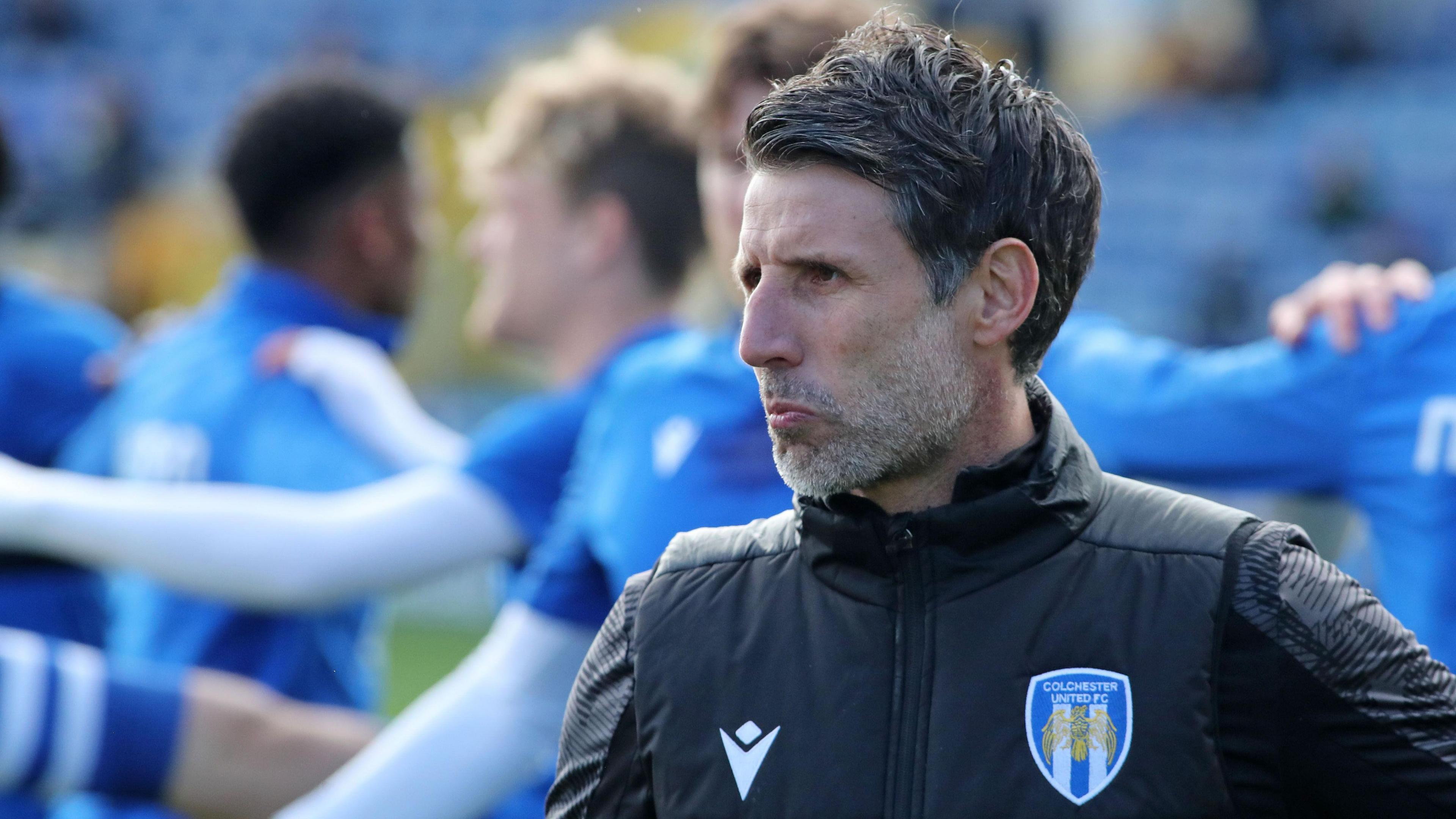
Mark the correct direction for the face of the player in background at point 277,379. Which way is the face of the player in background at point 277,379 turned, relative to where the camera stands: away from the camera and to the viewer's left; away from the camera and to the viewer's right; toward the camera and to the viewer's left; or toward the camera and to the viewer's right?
away from the camera and to the viewer's right

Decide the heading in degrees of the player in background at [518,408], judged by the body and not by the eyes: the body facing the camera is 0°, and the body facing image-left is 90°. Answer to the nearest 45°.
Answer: approximately 90°

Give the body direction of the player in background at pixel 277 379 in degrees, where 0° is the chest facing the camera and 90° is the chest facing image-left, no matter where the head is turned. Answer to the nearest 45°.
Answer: approximately 225°
